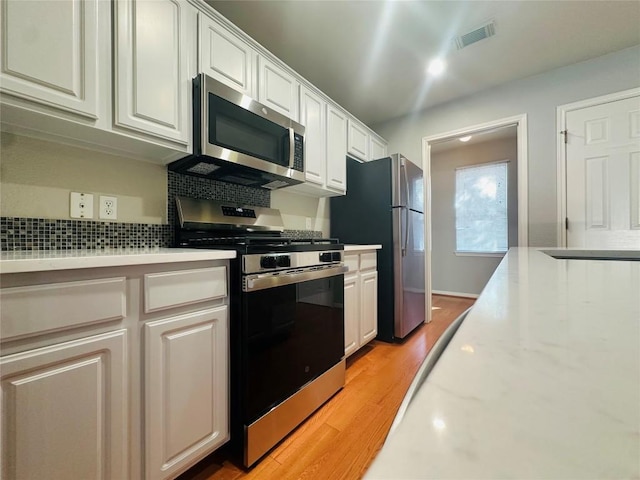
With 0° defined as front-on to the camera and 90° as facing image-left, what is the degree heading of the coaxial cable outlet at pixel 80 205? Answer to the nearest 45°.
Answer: approximately 0°

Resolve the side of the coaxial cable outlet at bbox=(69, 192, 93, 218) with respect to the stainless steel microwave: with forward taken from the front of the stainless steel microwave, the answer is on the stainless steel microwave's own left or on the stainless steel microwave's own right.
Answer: on the stainless steel microwave's own right

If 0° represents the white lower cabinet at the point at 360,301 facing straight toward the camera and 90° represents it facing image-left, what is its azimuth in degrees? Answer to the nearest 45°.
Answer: approximately 315°

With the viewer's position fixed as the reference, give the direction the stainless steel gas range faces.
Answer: facing the viewer and to the right of the viewer

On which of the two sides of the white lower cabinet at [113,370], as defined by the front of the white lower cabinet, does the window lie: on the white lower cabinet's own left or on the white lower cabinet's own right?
on the white lower cabinet's own left

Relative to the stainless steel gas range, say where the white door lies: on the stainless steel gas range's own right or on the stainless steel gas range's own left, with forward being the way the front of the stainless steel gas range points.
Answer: on the stainless steel gas range's own left

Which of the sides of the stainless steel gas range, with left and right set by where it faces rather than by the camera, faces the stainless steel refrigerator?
left

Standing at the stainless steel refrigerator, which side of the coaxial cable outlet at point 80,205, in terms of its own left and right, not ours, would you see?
left
